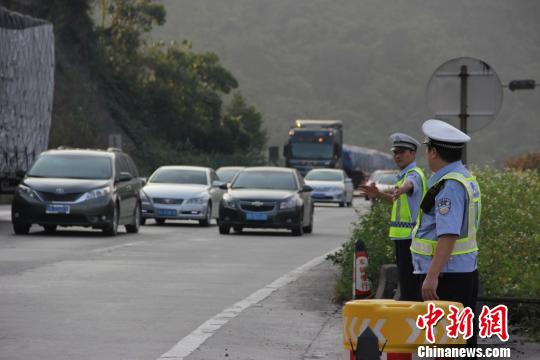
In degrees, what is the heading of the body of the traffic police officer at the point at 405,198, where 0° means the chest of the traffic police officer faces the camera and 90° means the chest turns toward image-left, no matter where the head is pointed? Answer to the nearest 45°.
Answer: approximately 45°

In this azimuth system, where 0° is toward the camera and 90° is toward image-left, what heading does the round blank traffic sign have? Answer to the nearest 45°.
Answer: approximately 180°

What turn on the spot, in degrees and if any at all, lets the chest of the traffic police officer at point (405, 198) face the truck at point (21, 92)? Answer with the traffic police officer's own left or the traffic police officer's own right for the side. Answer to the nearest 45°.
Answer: approximately 90° to the traffic police officer's own right

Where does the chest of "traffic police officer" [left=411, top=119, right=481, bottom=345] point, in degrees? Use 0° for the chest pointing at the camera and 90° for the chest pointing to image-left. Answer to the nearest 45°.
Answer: approximately 90°

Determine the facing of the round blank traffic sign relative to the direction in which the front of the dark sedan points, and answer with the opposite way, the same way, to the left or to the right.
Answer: the opposite way

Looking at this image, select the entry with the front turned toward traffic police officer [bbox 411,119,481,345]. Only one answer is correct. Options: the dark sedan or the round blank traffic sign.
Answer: the dark sedan

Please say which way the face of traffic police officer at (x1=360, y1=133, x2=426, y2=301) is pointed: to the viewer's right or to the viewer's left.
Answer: to the viewer's left
